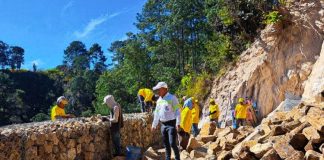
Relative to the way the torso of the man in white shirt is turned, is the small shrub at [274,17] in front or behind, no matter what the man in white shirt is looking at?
behind

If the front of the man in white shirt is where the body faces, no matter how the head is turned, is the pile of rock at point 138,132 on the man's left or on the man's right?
on the man's right
